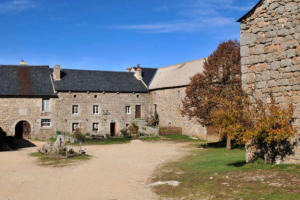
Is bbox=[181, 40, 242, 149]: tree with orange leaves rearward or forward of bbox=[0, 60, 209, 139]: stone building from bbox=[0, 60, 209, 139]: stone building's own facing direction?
forward

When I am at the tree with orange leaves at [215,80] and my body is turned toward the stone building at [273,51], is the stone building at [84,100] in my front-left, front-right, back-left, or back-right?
back-right

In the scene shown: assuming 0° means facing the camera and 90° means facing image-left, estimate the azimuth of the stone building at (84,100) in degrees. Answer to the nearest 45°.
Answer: approximately 0°

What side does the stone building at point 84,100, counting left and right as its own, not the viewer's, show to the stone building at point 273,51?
front
